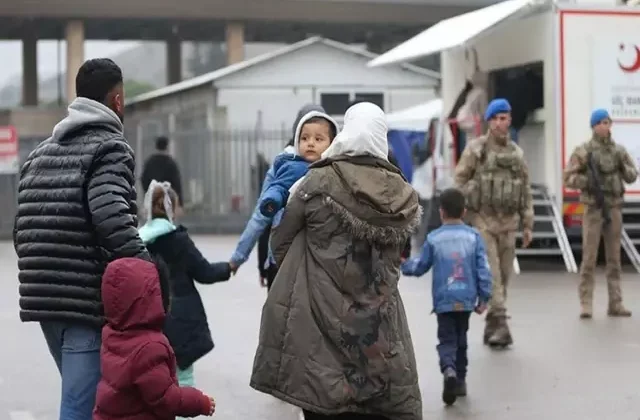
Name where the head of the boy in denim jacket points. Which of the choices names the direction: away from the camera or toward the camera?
away from the camera

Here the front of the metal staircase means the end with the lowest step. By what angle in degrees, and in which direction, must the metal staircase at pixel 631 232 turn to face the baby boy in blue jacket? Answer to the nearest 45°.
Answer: approximately 45° to its right

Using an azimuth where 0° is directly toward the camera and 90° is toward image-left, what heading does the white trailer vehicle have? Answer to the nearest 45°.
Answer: approximately 135°

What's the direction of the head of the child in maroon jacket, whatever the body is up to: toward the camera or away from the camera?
away from the camera

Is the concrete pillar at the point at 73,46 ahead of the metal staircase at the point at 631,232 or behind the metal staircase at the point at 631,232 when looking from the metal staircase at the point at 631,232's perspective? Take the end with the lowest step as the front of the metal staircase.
behind

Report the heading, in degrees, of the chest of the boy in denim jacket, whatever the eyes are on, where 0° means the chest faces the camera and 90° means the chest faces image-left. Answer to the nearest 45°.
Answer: approximately 180°

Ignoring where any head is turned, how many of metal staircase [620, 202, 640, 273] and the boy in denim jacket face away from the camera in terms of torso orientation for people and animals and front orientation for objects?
1

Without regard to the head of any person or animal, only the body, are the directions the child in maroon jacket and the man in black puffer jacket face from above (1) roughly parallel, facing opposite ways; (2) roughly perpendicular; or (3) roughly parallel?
roughly parallel

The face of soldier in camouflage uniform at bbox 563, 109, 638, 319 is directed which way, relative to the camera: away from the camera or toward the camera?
toward the camera

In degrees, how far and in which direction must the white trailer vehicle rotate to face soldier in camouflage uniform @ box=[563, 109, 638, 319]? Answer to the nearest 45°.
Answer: approximately 135° to its left

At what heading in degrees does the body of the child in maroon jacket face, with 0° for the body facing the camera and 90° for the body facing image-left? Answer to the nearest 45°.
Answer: approximately 225°

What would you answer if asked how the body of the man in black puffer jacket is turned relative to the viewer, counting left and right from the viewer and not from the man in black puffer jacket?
facing away from the viewer and to the right of the viewer

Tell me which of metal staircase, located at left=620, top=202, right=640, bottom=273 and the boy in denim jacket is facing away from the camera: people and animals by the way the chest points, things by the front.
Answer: the boy in denim jacket

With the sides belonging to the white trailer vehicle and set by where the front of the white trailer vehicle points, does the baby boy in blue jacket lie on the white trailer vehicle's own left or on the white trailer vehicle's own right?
on the white trailer vehicle's own left

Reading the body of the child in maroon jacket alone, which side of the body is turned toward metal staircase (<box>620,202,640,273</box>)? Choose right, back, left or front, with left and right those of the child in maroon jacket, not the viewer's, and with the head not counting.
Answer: front
